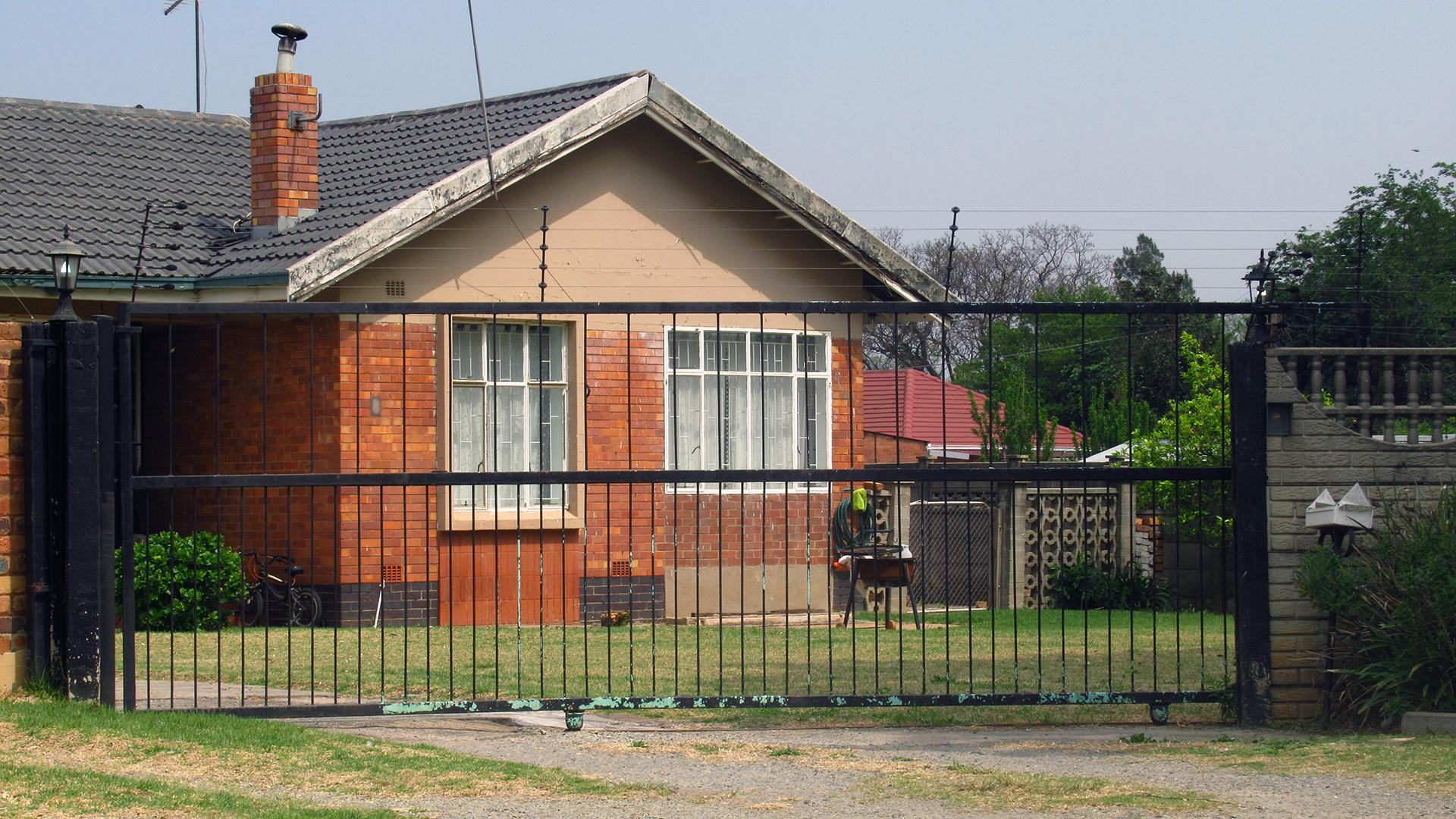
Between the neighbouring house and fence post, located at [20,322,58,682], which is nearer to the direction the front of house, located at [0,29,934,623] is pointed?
the fence post

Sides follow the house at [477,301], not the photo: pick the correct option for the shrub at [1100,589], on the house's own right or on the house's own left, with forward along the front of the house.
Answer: on the house's own left

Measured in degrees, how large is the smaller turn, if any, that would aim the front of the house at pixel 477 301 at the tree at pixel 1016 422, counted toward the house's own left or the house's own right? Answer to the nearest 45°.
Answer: approximately 135° to the house's own left

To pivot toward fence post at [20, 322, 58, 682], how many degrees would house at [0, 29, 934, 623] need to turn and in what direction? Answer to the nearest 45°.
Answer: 0° — it already faces it

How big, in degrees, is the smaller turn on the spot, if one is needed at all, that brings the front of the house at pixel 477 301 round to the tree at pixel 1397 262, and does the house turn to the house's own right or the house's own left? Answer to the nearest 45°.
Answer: approximately 135° to the house's own left

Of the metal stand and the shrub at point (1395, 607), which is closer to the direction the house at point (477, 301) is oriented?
the shrub

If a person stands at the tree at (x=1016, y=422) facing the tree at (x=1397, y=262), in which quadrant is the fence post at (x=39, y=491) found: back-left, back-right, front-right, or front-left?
back-right

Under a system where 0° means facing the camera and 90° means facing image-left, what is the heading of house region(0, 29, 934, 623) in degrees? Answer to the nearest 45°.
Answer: approximately 0°
